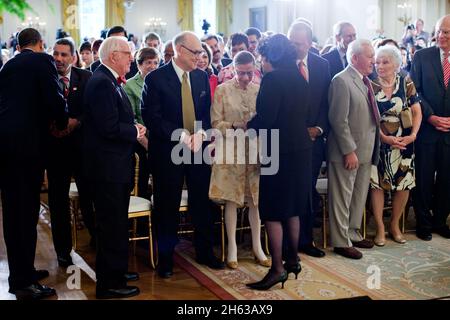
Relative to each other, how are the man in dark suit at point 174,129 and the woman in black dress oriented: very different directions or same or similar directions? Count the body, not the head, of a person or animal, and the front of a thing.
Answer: very different directions

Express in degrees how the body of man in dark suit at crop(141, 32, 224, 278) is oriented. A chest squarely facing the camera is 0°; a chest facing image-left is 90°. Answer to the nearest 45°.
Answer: approximately 315°

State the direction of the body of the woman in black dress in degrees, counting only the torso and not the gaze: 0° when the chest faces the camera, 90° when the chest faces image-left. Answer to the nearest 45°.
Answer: approximately 135°

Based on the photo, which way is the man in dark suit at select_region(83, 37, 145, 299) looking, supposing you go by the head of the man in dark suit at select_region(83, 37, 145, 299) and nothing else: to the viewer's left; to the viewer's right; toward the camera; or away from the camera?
to the viewer's right

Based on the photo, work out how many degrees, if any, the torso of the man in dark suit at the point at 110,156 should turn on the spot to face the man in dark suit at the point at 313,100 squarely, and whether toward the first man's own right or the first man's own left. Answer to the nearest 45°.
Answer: approximately 45° to the first man's own left

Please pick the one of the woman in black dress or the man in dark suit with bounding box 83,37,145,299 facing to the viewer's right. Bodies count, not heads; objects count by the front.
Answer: the man in dark suit

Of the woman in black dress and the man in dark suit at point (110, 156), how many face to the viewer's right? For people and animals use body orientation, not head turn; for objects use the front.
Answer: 1

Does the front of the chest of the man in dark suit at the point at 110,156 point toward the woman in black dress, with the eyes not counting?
yes

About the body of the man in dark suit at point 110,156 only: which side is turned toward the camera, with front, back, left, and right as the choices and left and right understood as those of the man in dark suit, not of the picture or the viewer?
right
